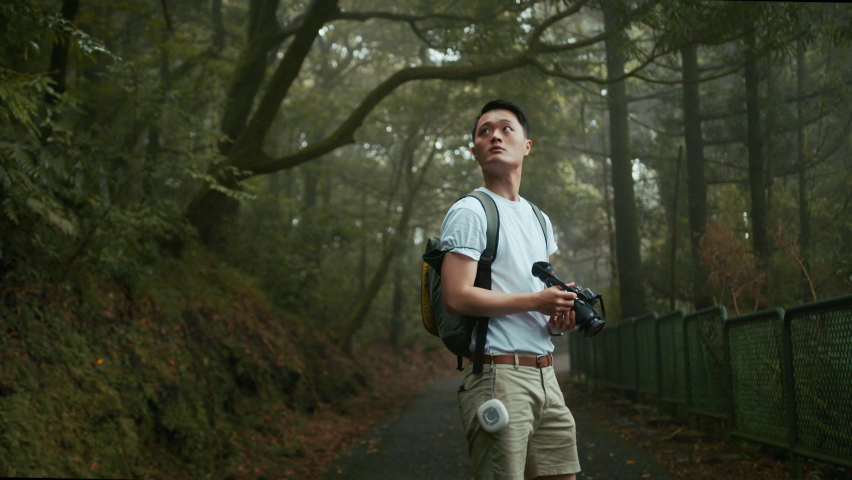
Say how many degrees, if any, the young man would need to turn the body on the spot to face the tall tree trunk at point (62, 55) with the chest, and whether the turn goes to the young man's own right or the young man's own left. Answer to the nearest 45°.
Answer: approximately 180°

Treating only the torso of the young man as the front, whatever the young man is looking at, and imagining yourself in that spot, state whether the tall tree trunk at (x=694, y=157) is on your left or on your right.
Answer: on your left

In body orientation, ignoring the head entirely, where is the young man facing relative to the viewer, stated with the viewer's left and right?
facing the viewer and to the right of the viewer

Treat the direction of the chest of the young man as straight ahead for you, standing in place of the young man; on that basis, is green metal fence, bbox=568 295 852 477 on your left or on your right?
on your left

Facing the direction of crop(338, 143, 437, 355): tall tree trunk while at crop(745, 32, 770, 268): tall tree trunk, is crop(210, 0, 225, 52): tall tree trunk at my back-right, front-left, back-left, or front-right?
front-left

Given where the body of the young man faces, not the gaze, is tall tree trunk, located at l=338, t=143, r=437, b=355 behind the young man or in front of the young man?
behind

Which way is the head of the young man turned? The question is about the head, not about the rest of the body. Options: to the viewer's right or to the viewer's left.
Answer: to the viewer's left

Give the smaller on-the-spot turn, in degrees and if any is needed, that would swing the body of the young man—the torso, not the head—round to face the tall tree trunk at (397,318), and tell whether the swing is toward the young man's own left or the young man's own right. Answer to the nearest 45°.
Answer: approximately 135° to the young man's own left

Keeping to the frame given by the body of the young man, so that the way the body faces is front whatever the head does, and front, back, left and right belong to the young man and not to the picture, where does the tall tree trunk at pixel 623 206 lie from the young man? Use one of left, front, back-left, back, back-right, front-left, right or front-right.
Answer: back-left

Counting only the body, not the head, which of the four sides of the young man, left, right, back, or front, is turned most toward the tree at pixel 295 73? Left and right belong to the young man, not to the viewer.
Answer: back

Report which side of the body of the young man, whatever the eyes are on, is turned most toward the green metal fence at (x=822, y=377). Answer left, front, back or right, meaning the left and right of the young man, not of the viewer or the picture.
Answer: left
